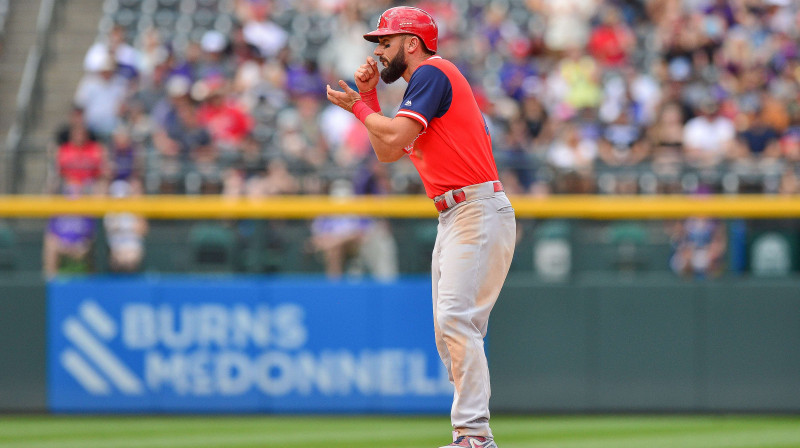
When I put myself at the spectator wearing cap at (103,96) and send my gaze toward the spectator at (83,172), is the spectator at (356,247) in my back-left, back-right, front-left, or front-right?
front-left

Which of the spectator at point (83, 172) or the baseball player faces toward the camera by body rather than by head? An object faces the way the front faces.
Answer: the spectator

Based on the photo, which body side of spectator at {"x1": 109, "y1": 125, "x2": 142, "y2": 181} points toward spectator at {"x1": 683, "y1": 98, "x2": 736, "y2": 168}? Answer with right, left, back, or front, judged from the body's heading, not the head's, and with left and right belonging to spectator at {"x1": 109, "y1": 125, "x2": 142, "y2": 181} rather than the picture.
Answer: left

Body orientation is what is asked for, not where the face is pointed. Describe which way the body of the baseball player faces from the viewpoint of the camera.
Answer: to the viewer's left

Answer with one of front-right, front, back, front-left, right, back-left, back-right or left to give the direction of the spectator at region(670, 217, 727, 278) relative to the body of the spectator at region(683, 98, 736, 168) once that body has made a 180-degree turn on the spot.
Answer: back

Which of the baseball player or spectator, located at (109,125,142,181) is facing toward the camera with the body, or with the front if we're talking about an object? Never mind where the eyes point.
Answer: the spectator

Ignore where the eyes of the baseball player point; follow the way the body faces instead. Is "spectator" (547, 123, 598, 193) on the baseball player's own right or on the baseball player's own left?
on the baseball player's own right

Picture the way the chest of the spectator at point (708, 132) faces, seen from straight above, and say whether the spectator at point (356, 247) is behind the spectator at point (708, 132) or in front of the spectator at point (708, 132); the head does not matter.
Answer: in front

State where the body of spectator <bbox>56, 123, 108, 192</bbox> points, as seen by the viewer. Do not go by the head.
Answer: toward the camera

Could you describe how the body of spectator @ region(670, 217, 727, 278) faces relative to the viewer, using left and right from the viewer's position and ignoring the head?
facing the viewer

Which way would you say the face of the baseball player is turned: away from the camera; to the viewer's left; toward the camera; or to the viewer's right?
to the viewer's left

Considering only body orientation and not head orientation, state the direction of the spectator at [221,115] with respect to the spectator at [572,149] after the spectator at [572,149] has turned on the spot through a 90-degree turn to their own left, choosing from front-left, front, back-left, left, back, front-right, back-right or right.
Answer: back

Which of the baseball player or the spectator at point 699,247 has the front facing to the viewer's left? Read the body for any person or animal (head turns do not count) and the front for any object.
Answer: the baseball player

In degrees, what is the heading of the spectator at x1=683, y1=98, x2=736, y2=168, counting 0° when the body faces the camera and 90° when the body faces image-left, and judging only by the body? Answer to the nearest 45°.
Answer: approximately 0°

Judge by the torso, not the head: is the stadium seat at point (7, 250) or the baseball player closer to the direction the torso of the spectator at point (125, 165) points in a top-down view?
the baseball player

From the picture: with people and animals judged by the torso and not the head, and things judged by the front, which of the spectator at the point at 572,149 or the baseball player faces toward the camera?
the spectator

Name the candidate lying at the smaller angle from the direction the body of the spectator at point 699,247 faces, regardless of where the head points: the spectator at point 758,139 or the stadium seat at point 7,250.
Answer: the stadium seat

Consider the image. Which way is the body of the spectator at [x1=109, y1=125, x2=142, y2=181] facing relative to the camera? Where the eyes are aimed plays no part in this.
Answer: toward the camera
